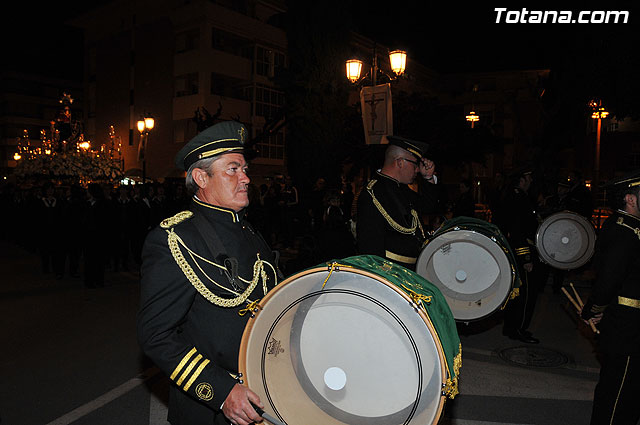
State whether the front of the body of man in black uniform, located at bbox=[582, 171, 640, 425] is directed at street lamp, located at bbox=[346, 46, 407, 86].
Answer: no

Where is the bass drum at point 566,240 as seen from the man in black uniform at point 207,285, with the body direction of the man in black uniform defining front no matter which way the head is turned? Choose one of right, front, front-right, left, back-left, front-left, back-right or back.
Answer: left

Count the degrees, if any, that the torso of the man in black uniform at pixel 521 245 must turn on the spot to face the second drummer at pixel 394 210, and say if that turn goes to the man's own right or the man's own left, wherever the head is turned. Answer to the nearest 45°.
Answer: approximately 90° to the man's own right

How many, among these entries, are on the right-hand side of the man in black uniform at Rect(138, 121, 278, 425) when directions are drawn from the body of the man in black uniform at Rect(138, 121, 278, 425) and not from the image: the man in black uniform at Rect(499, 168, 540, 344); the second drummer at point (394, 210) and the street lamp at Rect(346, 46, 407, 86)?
0

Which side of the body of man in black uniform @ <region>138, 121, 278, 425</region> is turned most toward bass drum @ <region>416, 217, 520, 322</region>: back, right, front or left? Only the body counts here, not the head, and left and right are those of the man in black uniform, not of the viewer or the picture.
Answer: left

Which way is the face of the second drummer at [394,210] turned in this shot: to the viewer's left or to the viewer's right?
to the viewer's right

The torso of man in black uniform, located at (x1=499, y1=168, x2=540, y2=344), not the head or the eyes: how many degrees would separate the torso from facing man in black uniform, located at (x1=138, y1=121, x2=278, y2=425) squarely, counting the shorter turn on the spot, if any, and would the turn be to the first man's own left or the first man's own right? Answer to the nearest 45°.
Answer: approximately 90° to the first man's own right

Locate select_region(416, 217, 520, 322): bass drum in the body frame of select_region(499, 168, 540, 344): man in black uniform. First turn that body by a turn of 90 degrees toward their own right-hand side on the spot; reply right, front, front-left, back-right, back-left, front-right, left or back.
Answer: front

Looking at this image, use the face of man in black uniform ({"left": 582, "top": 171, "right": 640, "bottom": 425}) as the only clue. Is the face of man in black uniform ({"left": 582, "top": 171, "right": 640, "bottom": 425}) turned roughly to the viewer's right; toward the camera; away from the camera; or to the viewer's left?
to the viewer's left

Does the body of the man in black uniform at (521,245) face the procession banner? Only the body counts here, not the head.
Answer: no

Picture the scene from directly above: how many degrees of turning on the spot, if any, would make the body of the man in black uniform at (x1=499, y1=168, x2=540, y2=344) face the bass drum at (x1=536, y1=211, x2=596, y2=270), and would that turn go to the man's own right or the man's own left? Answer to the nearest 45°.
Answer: approximately 45° to the man's own left

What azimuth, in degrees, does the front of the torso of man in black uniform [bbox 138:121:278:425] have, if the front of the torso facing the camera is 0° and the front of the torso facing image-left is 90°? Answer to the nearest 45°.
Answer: approximately 315°
